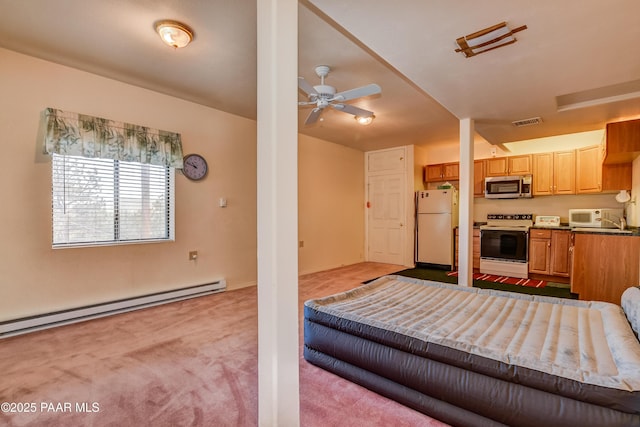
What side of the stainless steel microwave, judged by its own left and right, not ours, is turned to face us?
front

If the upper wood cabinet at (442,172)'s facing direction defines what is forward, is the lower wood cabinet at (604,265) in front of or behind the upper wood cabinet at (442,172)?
in front

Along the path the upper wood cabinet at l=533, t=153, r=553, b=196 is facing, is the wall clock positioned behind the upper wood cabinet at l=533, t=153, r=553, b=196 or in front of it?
in front

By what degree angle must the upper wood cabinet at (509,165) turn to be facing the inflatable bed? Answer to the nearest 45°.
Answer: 0° — it already faces it

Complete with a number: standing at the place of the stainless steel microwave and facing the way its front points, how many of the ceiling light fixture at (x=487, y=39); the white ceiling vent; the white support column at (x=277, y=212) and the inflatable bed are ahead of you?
4

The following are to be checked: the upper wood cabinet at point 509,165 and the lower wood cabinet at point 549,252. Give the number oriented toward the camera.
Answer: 2

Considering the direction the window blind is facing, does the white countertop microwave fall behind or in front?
in front

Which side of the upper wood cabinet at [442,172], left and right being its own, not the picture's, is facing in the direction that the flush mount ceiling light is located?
front

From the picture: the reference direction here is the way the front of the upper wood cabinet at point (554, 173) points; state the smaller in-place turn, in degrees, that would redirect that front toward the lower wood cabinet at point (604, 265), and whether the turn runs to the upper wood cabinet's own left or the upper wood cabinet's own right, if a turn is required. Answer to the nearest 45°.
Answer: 0° — it already faces it

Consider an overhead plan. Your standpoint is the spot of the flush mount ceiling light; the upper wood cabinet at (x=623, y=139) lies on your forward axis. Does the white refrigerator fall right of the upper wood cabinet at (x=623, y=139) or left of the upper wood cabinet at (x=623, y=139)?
left

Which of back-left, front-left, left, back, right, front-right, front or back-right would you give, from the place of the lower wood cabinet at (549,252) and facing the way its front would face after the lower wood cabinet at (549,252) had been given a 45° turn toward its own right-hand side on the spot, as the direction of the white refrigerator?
front-right

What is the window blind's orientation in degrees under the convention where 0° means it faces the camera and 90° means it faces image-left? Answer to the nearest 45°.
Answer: approximately 315°

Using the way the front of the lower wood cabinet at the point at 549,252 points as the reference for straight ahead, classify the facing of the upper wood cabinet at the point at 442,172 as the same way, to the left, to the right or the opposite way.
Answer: the same way

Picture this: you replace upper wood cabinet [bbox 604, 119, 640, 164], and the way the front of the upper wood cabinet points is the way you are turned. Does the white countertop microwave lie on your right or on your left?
on your right

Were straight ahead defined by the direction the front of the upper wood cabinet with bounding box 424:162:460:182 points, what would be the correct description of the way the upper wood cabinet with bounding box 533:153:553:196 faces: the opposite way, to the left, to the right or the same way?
the same way

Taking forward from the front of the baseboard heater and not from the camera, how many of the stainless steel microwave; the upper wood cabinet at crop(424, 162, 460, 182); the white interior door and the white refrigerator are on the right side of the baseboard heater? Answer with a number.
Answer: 0

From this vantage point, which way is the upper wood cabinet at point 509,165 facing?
toward the camera

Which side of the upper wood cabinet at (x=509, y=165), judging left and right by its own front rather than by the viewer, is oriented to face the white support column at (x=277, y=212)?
front

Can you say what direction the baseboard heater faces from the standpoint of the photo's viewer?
facing the viewer and to the right of the viewer
